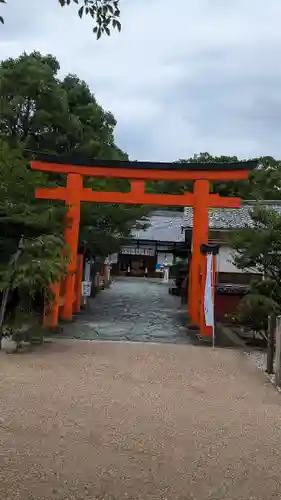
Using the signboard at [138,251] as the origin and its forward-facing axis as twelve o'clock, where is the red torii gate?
The red torii gate is roughly at 12 o'clock from the signboard.

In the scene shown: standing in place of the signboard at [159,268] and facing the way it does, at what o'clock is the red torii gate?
The red torii gate is roughly at 12 o'clock from the signboard.

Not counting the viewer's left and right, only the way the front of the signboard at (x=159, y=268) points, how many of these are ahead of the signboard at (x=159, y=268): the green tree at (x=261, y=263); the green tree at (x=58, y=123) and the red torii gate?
3

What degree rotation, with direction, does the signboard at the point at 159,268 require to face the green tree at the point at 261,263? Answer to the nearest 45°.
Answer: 0° — it already faces it

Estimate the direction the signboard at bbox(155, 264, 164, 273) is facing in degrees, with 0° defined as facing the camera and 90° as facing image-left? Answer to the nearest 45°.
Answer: approximately 0°

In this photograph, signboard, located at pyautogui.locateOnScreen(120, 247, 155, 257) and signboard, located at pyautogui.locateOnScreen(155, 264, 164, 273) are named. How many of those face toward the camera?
2

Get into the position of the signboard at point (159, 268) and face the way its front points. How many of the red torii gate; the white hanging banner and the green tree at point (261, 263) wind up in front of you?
3

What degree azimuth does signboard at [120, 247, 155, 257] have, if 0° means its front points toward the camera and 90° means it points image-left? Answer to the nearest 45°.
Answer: approximately 0°

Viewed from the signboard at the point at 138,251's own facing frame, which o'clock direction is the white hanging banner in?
The white hanging banner is roughly at 12 o'clock from the signboard.
